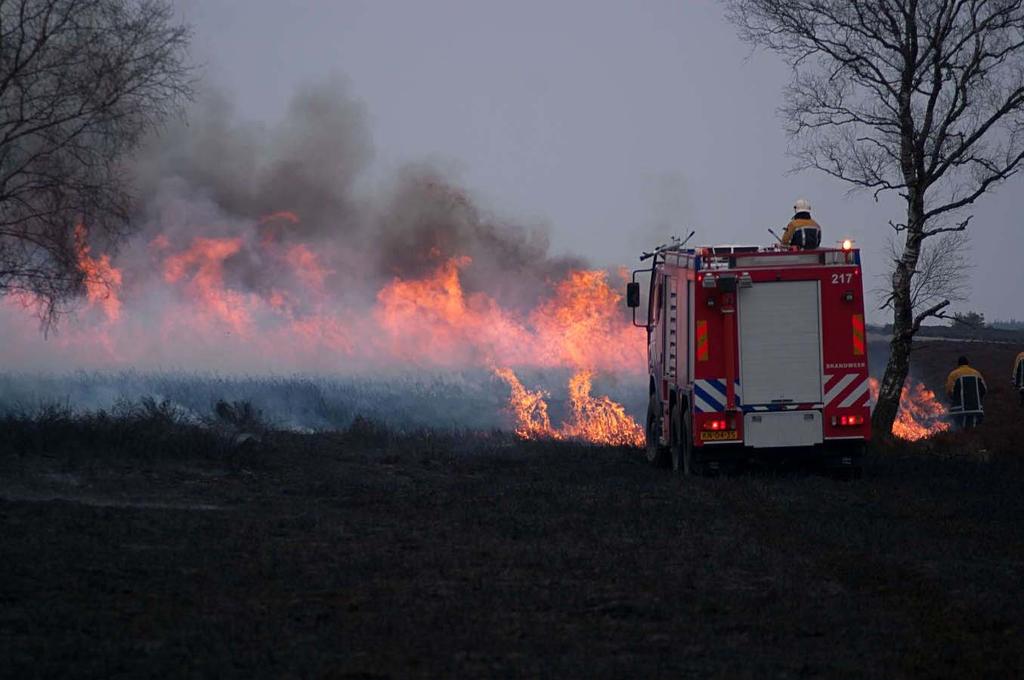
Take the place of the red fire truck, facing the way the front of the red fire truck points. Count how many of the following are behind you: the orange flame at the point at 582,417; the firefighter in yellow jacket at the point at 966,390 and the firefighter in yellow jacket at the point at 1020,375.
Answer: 0

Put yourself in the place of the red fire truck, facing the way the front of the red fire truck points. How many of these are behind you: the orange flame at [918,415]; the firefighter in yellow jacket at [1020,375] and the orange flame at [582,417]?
0

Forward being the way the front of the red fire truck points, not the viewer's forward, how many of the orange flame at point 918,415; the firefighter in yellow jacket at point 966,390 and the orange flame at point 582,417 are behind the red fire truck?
0

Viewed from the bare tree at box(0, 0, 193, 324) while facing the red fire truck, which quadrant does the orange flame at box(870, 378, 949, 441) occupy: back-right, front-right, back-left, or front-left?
front-left

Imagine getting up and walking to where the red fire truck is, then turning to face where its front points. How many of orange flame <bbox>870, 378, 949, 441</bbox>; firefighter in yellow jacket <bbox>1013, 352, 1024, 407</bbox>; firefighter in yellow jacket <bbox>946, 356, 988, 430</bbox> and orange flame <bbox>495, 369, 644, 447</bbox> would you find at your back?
0

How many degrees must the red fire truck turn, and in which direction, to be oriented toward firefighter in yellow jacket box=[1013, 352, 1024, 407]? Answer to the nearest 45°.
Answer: approximately 45° to its right

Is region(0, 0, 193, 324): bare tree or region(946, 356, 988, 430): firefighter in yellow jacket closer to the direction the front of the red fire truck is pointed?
the firefighter in yellow jacket

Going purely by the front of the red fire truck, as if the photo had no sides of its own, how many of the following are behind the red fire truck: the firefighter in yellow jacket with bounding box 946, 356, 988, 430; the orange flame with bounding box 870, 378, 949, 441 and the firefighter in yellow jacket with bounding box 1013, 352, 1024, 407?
0

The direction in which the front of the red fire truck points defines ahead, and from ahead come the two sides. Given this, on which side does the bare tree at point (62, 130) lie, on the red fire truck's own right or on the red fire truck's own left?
on the red fire truck's own left

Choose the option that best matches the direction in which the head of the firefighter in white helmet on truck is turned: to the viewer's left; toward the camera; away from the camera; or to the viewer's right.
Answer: away from the camera

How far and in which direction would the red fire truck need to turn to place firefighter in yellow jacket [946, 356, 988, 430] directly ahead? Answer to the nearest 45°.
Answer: approximately 45° to its right

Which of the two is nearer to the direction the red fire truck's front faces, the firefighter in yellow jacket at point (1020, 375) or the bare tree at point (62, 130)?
the firefighter in yellow jacket

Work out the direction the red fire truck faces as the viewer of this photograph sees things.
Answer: facing away from the viewer
